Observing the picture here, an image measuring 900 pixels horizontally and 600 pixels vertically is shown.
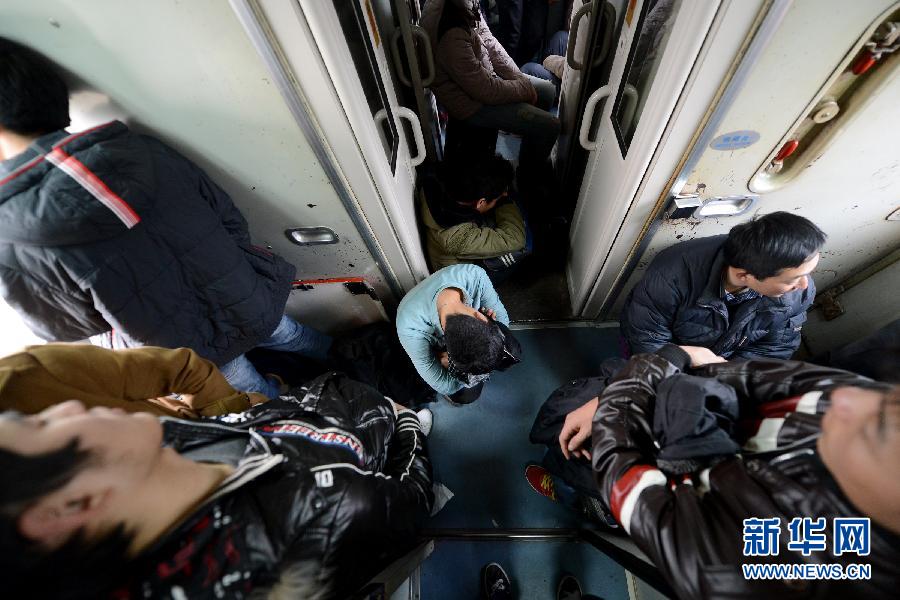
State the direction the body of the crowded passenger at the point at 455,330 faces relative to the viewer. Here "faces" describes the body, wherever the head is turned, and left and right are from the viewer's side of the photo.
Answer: facing the viewer and to the right of the viewer

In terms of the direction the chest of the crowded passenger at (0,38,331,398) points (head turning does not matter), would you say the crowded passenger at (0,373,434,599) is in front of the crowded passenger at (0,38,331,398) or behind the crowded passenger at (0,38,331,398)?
behind

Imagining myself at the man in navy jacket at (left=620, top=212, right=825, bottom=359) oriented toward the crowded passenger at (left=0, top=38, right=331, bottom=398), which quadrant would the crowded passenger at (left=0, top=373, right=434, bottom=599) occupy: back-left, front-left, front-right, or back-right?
front-left

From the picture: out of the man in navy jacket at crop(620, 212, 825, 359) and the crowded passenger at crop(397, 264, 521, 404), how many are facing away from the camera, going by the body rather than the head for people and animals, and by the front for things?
0

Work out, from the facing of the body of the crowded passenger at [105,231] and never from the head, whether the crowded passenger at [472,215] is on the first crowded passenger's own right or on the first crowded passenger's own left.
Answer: on the first crowded passenger's own right

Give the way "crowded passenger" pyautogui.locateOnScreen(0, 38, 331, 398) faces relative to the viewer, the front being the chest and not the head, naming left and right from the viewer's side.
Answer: facing away from the viewer and to the left of the viewer

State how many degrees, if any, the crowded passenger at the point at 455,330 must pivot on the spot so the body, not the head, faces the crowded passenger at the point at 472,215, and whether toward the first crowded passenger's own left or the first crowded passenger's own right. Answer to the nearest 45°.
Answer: approximately 135° to the first crowded passenger's own left

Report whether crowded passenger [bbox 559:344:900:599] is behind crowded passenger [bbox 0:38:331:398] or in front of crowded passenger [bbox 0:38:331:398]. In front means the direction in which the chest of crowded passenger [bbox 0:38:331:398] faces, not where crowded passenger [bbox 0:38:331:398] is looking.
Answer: behind

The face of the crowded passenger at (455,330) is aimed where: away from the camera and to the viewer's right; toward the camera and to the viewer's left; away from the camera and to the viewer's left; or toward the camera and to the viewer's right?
toward the camera and to the viewer's right

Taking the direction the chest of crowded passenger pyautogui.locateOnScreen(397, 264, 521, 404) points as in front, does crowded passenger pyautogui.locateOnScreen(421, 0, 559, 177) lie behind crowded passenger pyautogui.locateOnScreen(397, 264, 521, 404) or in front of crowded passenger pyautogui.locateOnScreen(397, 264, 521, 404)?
behind

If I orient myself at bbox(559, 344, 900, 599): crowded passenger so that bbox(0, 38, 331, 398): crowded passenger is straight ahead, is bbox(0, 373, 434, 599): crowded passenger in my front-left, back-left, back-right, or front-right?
front-left
